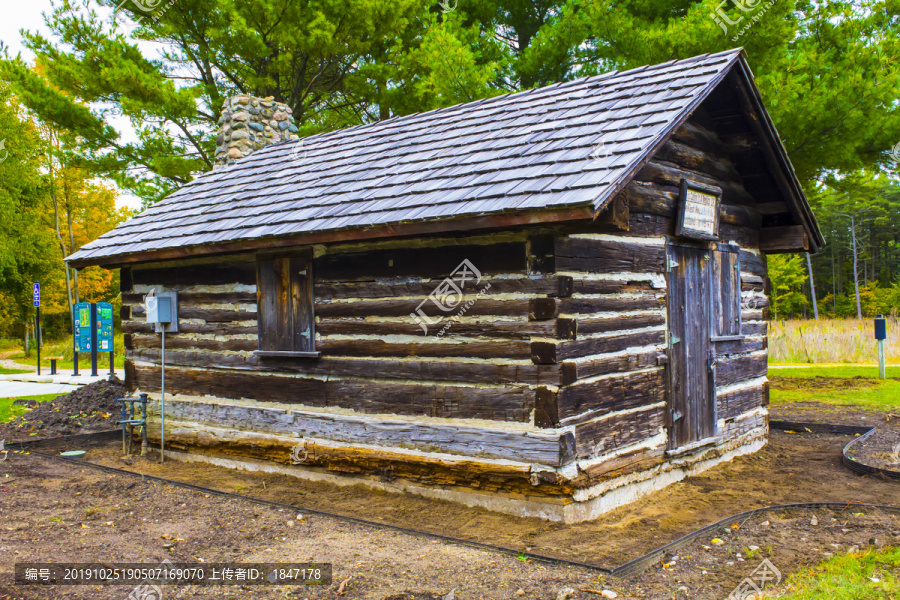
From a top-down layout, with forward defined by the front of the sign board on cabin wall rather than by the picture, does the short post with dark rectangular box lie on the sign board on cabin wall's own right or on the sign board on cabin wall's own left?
on the sign board on cabin wall's own left

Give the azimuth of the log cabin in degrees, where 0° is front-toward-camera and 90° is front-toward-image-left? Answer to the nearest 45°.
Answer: approximately 315°

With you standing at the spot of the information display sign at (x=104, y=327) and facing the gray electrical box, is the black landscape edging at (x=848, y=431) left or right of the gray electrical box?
left

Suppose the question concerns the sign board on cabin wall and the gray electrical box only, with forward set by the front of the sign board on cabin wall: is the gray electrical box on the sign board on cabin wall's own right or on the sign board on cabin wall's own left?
on the sign board on cabin wall's own right

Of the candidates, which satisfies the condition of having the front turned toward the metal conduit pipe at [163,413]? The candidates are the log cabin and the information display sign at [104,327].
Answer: the information display sign

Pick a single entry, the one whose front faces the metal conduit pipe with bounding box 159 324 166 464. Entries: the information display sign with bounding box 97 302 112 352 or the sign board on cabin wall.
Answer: the information display sign

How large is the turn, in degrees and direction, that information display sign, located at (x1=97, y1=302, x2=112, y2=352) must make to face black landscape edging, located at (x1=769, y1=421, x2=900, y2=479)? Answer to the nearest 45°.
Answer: approximately 45° to its left

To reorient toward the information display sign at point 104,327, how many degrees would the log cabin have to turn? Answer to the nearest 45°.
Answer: approximately 180°
